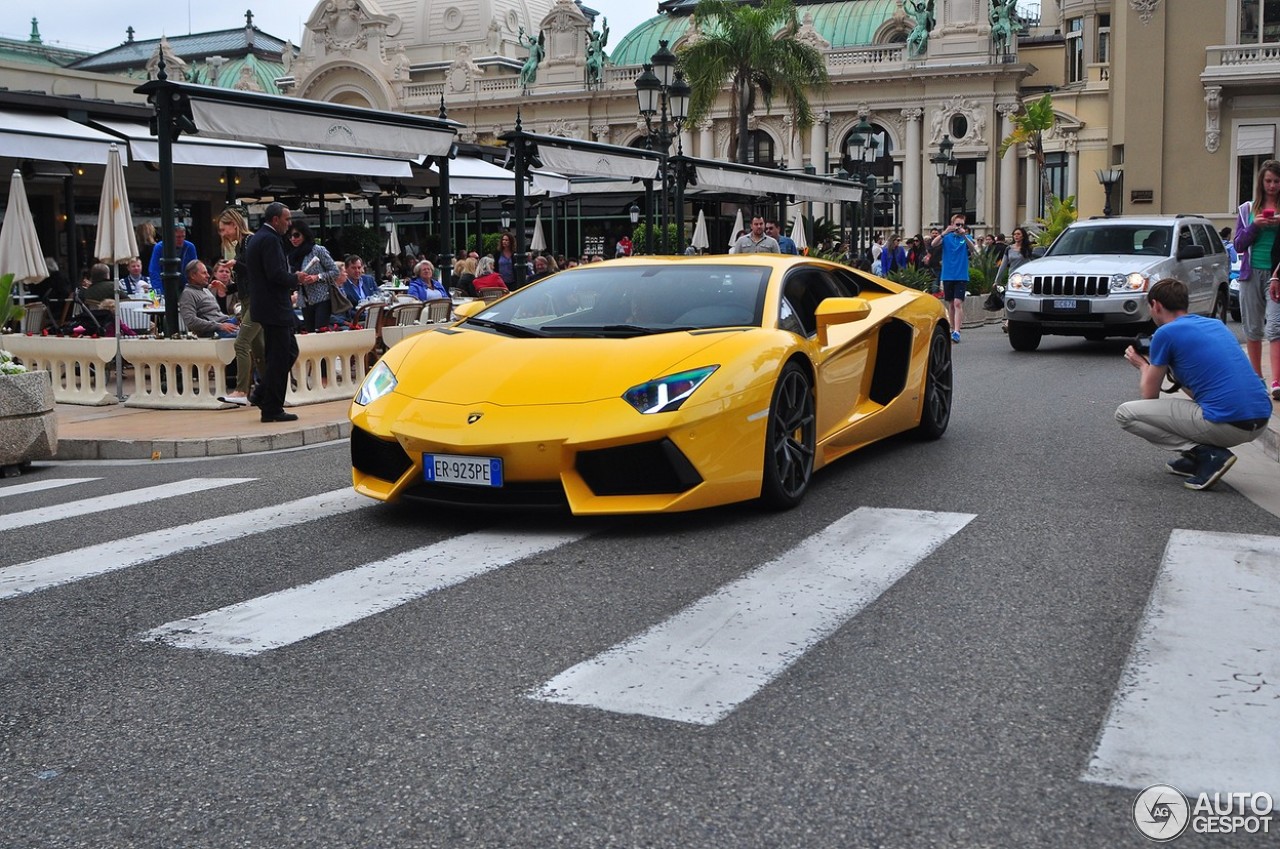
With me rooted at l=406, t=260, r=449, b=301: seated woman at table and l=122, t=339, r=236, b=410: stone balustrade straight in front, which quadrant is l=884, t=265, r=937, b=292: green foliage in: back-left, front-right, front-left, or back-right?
back-left

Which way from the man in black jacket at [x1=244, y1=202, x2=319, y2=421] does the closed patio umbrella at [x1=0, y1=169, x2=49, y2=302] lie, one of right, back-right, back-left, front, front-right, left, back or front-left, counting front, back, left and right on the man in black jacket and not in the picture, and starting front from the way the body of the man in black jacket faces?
back-left

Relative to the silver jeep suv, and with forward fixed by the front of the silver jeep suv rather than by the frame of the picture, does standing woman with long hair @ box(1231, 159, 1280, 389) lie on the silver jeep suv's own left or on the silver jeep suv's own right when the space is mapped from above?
on the silver jeep suv's own left

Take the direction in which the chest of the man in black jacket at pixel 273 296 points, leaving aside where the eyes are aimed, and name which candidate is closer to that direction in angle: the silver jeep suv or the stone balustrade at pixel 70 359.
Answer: the silver jeep suv

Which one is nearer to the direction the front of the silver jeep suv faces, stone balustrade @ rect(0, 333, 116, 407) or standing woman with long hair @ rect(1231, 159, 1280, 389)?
the stone balustrade

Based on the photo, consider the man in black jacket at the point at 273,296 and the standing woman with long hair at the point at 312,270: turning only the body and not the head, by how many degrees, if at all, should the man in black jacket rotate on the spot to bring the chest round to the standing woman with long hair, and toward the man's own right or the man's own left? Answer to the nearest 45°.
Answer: approximately 90° to the man's own left

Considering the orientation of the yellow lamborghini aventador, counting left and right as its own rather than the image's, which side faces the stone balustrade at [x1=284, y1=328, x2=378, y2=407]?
right

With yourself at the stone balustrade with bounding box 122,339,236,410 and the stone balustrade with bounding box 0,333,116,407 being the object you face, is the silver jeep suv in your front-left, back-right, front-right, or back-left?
back-right

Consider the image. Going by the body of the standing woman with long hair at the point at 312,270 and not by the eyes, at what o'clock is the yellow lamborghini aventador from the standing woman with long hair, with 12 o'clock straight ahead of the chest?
The yellow lamborghini aventador is roughly at 10 o'clock from the standing woman with long hair.
